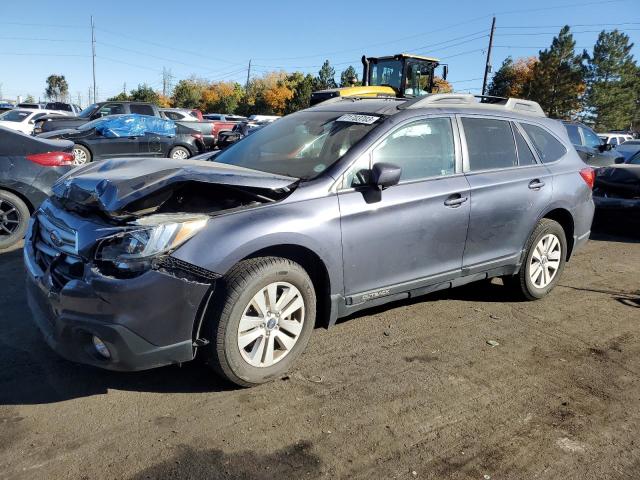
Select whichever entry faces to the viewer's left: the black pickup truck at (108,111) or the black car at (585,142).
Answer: the black pickup truck at (108,111)

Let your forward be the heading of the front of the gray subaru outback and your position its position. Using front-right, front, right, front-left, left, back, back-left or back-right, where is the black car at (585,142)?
back

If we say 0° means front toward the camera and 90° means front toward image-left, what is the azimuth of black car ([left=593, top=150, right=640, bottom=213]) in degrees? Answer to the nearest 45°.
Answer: approximately 45°

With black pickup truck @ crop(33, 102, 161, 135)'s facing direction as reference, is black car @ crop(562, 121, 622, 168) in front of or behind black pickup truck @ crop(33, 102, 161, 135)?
behind

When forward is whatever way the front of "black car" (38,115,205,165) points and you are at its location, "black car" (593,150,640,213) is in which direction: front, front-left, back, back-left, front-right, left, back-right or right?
back-left

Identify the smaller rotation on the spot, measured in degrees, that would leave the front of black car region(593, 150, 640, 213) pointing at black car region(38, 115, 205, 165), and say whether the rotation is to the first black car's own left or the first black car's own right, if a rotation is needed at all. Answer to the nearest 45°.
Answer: approximately 45° to the first black car's own right

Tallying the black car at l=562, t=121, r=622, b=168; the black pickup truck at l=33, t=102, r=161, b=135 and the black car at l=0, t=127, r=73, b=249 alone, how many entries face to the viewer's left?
2

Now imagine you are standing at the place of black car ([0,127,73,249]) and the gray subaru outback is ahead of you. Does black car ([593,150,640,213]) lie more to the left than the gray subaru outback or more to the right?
left

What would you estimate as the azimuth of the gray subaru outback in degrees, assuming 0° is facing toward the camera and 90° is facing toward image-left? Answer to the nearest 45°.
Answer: approximately 45°

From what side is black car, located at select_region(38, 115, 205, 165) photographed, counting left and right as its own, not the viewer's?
left

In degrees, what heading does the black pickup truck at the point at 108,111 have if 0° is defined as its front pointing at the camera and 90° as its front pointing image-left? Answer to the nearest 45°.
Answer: approximately 90°

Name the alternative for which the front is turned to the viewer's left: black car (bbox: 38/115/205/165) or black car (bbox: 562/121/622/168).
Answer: black car (bbox: 38/115/205/165)

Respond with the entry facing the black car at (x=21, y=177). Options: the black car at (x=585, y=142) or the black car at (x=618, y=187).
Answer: the black car at (x=618, y=187)
